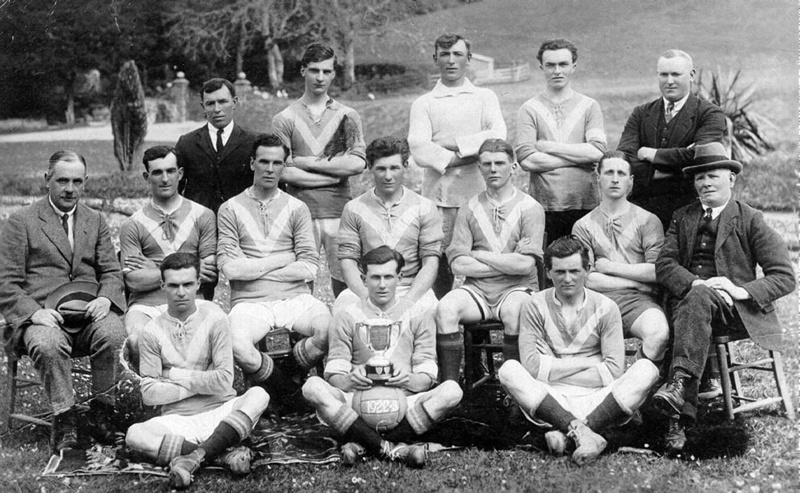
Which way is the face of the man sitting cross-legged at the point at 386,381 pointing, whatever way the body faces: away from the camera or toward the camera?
toward the camera

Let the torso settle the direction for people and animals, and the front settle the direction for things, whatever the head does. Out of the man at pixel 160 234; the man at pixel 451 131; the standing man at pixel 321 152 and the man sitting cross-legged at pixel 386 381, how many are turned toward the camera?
4

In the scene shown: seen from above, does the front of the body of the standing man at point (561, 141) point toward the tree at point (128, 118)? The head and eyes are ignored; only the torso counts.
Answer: no

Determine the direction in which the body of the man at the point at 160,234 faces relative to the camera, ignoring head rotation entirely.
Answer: toward the camera

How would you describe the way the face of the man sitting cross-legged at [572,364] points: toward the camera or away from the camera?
toward the camera

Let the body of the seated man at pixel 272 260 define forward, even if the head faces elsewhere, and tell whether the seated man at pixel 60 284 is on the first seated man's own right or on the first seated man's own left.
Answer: on the first seated man's own right

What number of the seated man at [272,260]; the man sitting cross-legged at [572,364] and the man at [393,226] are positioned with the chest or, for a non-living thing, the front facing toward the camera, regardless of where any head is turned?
3

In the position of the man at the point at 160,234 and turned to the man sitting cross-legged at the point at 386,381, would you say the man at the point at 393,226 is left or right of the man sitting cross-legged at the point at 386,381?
left

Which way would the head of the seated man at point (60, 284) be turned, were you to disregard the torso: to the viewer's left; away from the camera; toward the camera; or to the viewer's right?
toward the camera

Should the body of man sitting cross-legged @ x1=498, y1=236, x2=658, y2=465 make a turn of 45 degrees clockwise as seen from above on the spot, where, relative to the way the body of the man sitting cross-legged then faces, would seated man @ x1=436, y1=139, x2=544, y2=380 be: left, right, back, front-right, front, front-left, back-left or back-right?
right

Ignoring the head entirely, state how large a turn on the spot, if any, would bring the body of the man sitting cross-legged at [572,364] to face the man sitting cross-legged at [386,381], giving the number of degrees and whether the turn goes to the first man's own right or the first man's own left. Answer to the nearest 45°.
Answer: approximately 90° to the first man's own right

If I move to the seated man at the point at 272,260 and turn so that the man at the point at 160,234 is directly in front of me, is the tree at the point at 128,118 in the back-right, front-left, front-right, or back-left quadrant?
front-right

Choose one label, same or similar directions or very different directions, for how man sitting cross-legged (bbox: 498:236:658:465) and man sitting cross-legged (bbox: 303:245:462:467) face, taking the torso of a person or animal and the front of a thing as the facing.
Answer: same or similar directions

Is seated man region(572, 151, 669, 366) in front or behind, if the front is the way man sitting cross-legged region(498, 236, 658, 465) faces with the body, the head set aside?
behind

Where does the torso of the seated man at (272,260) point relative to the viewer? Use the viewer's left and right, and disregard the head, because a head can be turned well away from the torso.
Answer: facing the viewer

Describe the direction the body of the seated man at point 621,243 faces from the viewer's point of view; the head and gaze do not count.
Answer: toward the camera

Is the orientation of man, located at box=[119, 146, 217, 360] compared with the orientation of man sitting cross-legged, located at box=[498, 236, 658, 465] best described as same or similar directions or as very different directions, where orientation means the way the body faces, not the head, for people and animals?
same or similar directions

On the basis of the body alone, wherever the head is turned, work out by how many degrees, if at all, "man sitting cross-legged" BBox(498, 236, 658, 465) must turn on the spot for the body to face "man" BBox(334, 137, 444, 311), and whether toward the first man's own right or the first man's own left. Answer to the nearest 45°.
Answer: approximately 135° to the first man's own right

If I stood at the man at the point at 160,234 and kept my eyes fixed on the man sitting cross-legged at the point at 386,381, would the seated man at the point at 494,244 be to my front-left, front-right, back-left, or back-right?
front-left

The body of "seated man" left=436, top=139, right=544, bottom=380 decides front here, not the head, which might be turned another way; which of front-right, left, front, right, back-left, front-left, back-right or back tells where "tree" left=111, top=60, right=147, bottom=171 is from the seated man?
back-right

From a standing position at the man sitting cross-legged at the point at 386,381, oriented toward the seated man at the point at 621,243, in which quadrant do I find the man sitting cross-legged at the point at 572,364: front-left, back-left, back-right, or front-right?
front-right

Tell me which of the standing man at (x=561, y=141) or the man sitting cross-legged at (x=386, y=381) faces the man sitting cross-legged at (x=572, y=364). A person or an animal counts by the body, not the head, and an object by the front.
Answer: the standing man

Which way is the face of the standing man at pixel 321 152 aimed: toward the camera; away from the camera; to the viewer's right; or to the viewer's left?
toward the camera
